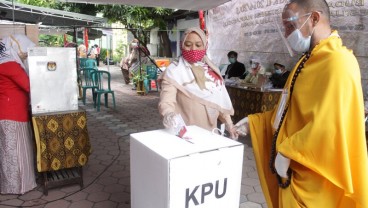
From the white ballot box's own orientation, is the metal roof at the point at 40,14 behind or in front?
behind

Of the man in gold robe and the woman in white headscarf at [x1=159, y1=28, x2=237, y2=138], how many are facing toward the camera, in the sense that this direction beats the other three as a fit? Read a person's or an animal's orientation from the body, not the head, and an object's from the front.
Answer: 1

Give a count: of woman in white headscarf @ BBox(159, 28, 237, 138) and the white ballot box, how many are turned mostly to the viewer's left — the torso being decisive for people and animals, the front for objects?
0

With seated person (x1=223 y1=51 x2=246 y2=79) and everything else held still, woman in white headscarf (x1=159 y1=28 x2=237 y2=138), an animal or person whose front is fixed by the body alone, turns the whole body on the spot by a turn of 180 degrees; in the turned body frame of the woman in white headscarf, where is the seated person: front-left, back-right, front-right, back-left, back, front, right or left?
front

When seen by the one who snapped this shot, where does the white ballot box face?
facing the viewer and to the right of the viewer

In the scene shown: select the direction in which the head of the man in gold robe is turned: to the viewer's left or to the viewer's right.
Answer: to the viewer's left

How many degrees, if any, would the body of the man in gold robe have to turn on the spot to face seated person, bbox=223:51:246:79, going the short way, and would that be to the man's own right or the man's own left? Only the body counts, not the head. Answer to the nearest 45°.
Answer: approximately 90° to the man's own right

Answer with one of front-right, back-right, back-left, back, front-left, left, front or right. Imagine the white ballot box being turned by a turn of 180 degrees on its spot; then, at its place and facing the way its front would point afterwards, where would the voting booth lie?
front

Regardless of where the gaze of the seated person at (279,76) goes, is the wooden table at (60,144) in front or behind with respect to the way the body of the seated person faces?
in front

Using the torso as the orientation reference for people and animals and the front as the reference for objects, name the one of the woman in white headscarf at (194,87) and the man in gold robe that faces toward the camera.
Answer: the woman in white headscarf

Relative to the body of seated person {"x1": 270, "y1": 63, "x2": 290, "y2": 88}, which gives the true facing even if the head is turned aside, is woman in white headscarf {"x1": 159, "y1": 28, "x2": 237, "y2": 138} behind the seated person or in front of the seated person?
in front

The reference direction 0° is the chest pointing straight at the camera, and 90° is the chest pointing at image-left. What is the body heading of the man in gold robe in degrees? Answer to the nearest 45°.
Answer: approximately 90°

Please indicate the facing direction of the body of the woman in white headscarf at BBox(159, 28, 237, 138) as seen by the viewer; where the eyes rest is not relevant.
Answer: toward the camera
